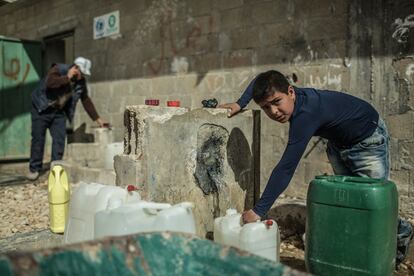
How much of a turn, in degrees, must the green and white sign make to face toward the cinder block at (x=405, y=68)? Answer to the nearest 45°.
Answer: approximately 90° to its left

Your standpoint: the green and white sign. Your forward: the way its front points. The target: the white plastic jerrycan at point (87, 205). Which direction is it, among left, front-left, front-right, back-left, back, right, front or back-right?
front-left

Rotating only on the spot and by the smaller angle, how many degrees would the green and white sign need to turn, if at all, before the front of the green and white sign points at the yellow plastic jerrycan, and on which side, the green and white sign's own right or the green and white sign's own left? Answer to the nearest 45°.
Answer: approximately 45° to the green and white sign's own left

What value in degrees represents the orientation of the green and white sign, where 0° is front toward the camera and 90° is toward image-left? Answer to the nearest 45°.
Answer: approximately 45°

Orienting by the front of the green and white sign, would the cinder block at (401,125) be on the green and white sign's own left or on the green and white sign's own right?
on the green and white sign's own left

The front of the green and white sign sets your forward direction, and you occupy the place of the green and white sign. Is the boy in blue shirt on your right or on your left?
on your left

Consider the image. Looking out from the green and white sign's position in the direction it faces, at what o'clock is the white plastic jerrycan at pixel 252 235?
The white plastic jerrycan is roughly at 10 o'clock from the green and white sign.

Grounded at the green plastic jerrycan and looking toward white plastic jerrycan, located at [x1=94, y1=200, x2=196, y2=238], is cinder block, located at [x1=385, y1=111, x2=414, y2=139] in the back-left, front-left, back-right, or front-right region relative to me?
back-right

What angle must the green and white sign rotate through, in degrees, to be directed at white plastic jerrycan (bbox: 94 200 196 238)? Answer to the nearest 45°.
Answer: approximately 45° to its left

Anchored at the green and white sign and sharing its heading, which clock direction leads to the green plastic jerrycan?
The green plastic jerrycan is roughly at 10 o'clock from the green and white sign.

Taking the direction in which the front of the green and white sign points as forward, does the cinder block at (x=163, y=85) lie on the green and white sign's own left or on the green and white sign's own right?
on the green and white sign's own left

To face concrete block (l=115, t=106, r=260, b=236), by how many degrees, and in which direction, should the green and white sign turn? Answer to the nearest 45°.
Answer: approximately 45° to its left
